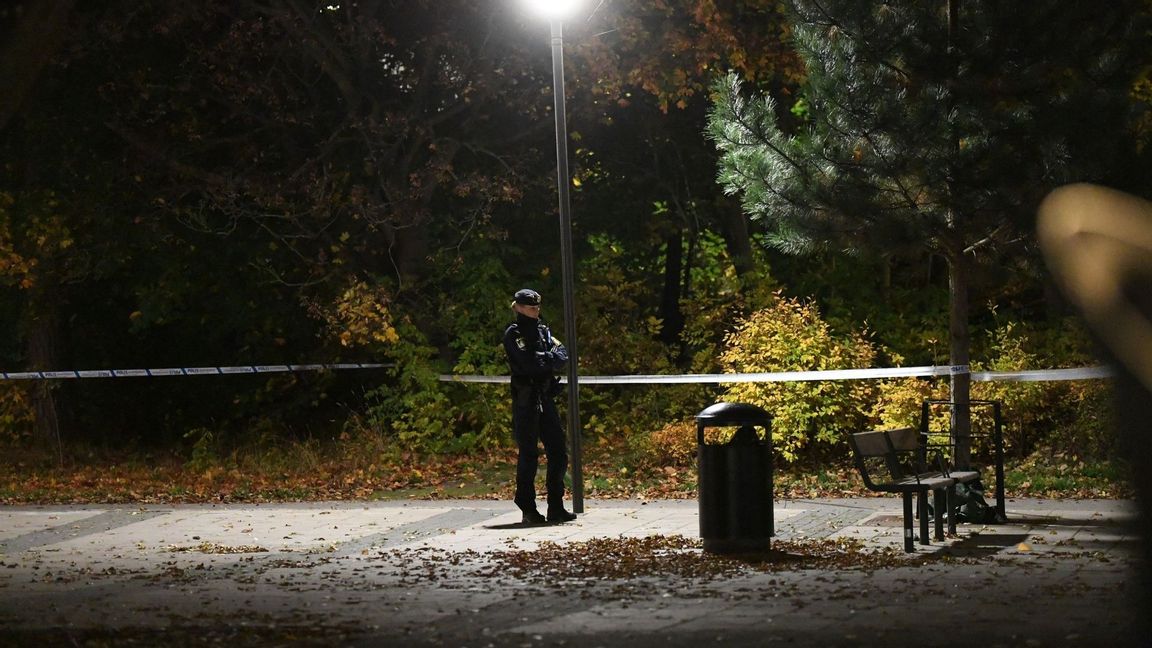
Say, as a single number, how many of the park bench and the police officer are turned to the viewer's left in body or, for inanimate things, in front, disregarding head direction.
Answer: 0

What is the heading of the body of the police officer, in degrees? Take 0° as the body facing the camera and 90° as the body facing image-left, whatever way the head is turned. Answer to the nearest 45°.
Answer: approximately 315°

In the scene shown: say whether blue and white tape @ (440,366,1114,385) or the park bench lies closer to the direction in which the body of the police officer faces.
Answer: the park bench

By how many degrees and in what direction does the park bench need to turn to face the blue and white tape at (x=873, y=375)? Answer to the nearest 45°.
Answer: approximately 135° to its left

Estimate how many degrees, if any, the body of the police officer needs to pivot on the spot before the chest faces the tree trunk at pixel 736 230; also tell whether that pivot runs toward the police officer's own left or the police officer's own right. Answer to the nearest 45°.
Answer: approximately 135° to the police officer's own left

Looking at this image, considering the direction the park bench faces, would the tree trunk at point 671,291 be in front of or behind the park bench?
behind
